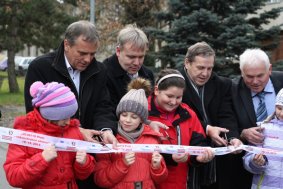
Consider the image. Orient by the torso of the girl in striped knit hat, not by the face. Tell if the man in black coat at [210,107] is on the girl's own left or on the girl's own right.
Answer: on the girl's own left

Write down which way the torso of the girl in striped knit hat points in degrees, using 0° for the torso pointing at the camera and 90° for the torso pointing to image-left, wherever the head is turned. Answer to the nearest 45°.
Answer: approximately 315°

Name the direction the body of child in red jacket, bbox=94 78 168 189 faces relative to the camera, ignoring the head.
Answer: toward the camera

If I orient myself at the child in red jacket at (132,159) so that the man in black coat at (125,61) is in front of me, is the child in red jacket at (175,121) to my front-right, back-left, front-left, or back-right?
front-right

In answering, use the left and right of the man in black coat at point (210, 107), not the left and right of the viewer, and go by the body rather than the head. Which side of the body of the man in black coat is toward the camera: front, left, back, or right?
front

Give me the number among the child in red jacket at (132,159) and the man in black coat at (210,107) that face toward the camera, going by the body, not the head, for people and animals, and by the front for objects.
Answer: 2

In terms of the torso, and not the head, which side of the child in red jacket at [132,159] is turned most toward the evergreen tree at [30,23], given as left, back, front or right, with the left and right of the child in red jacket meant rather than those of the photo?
back

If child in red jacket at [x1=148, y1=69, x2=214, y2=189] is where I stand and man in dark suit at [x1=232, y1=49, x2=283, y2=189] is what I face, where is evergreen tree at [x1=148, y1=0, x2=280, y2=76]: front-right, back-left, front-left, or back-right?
front-left

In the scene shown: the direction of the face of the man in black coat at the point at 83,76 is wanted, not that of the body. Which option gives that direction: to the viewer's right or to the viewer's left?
to the viewer's right

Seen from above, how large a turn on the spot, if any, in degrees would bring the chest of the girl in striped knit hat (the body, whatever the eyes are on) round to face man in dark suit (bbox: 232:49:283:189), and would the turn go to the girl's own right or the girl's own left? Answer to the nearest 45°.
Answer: approximately 45° to the girl's own left
